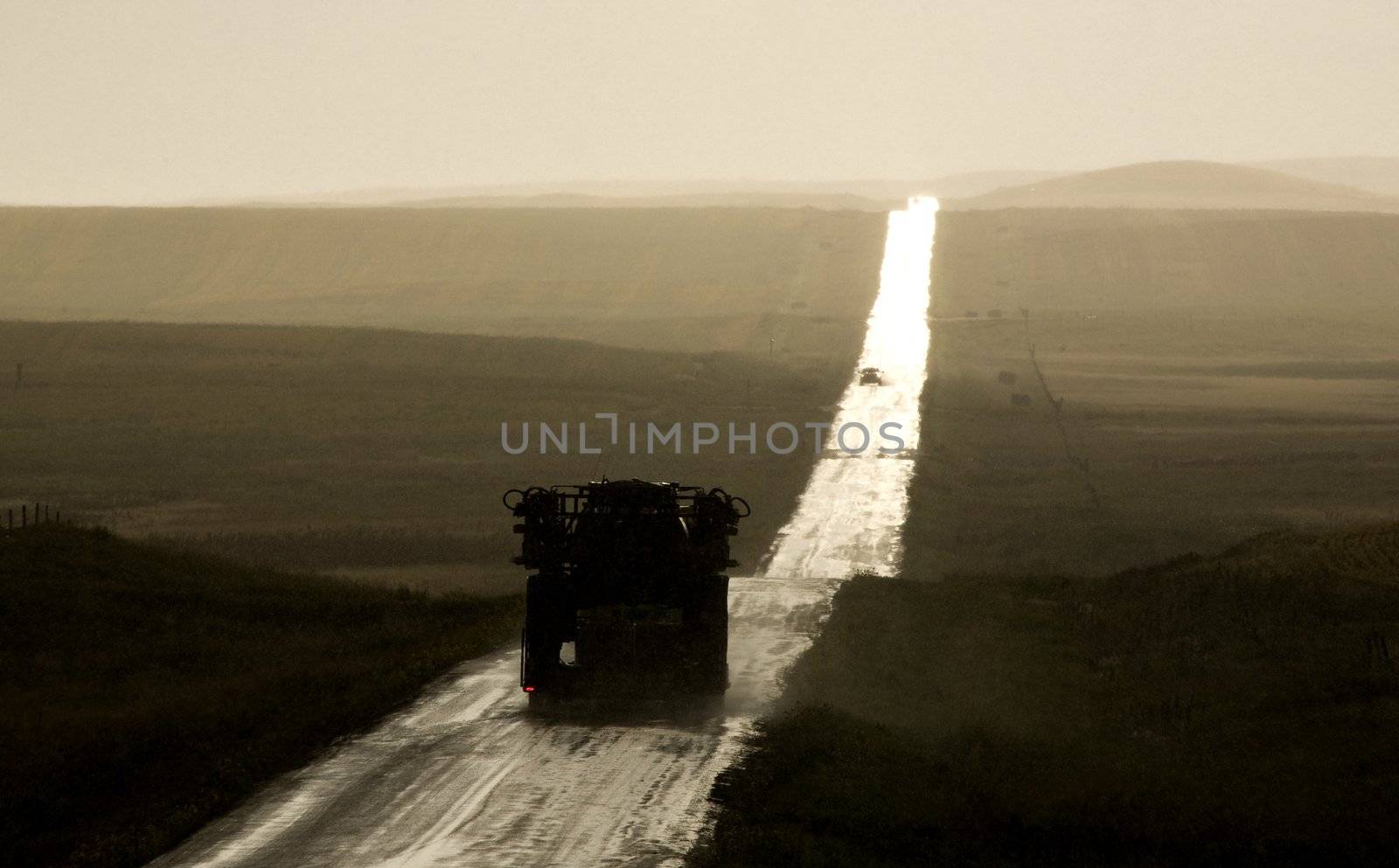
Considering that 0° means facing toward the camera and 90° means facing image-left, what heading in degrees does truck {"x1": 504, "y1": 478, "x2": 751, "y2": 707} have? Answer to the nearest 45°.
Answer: approximately 180°
